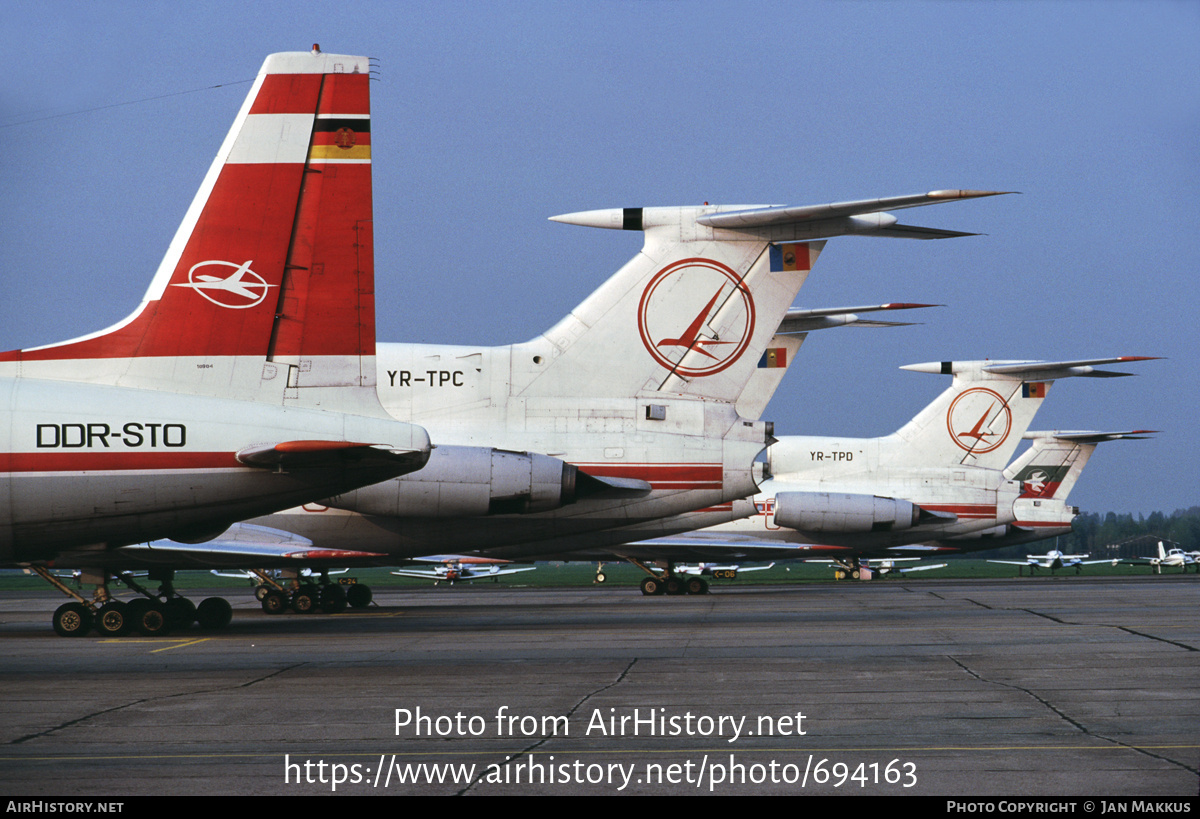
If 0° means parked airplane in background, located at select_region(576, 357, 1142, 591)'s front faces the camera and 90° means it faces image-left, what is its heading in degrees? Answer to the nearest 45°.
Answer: approximately 90°
